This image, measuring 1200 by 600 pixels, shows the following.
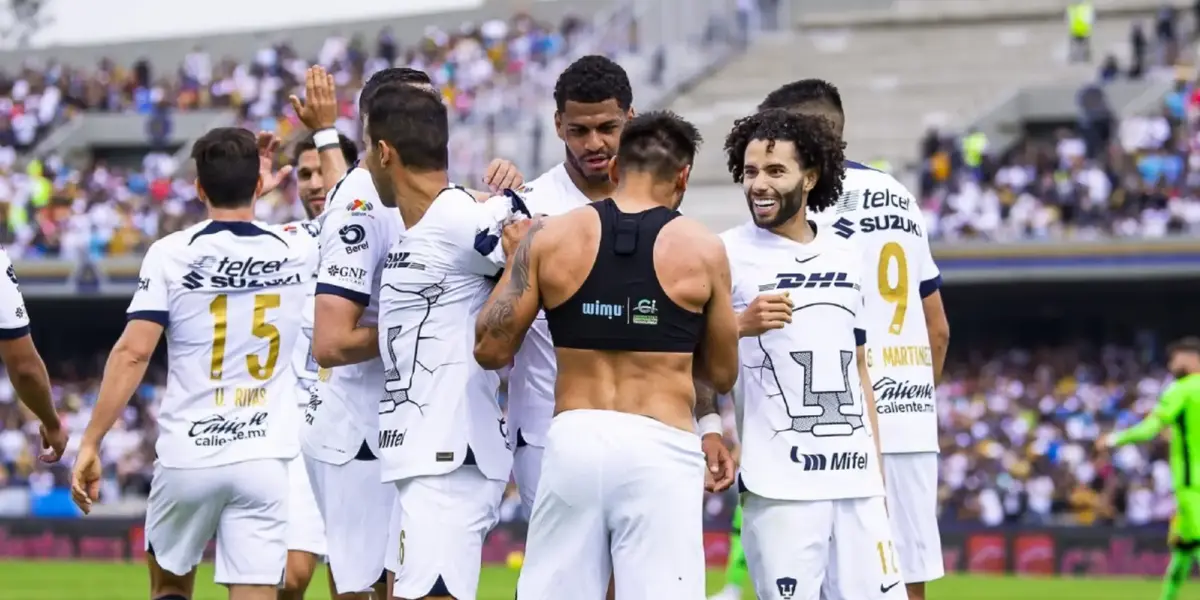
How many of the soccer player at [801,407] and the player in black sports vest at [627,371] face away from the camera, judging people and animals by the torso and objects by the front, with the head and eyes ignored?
1

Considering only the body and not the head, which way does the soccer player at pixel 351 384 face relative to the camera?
to the viewer's right

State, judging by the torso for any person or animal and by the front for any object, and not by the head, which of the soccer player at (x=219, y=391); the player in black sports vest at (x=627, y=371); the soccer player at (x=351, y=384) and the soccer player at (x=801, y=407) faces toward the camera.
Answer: the soccer player at (x=801, y=407)

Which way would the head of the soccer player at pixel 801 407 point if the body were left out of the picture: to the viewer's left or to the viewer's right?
to the viewer's left

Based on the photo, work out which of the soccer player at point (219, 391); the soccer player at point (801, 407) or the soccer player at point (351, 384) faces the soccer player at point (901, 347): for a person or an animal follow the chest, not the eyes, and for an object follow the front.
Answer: the soccer player at point (351, 384)

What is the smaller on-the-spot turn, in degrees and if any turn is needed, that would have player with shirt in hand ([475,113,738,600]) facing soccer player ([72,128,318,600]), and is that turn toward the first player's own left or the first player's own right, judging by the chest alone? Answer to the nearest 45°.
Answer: approximately 45° to the first player's own left

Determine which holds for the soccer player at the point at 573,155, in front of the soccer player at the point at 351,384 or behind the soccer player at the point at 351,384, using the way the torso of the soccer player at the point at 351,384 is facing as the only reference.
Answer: in front

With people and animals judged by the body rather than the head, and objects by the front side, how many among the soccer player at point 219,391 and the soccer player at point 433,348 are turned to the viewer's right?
0

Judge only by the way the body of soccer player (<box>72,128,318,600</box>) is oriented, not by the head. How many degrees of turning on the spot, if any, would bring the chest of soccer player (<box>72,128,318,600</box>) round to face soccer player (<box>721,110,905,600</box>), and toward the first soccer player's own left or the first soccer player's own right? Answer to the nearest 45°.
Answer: approximately 135° to the first soccer player's own right

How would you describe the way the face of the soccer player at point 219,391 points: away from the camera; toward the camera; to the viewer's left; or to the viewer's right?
away from the camera

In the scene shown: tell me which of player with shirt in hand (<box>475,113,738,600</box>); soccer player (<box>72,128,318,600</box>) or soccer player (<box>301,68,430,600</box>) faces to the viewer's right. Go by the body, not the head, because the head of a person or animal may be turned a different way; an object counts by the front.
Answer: soccer player (<box>301,68,430,600</box>)

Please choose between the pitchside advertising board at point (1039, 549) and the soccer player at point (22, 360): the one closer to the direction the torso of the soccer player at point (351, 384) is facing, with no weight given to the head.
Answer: the pitchside advertising board
